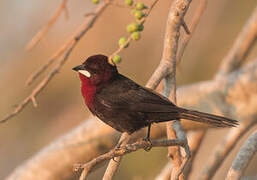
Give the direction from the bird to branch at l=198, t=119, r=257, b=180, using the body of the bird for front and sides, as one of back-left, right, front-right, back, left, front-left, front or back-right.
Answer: back-right

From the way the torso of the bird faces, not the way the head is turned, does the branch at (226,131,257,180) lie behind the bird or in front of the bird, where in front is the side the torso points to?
behind

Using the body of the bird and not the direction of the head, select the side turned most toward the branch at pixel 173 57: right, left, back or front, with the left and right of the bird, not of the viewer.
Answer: back

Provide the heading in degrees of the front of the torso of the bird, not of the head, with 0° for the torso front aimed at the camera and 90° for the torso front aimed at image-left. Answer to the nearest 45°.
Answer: approximately 90°

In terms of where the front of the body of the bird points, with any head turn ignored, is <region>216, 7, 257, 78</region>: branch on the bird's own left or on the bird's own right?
on the bird's own right
